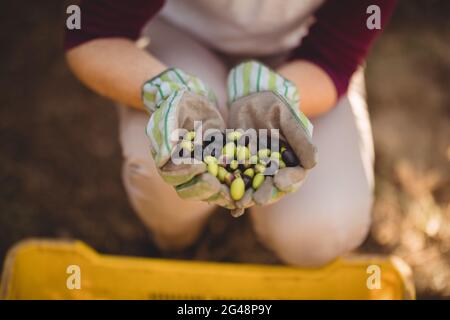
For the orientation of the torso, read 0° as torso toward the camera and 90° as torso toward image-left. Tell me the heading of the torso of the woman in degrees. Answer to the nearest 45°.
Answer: approximately 0°
